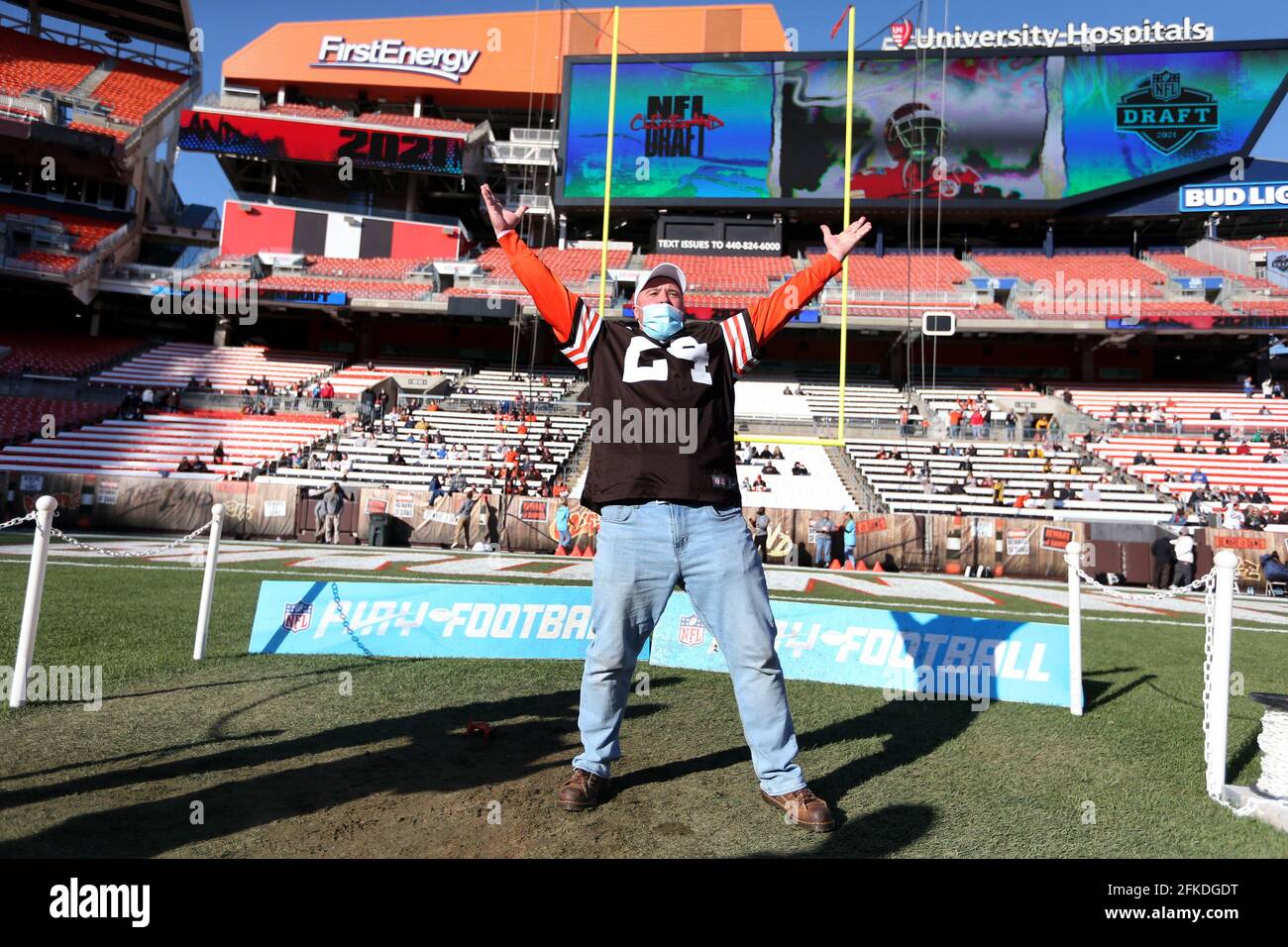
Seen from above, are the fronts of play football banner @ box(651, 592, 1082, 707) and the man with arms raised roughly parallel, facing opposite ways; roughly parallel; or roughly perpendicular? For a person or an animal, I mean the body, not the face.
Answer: roughly parallel

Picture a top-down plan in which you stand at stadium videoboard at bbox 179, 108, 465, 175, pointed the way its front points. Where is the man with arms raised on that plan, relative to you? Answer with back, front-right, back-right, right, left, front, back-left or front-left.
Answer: front

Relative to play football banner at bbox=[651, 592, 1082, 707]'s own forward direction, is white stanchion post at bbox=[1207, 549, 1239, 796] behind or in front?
in front

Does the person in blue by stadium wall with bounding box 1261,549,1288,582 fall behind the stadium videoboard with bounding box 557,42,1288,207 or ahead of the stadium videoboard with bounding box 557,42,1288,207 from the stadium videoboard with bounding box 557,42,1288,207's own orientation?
ahead

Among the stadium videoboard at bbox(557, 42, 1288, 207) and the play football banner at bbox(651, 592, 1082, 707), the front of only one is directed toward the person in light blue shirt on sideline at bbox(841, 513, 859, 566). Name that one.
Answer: the stadium videoboard

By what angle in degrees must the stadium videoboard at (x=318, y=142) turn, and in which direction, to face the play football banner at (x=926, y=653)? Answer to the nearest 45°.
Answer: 0° — it already faces it

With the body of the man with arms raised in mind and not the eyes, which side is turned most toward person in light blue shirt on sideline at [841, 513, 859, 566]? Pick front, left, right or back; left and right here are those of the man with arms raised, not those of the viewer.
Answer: back

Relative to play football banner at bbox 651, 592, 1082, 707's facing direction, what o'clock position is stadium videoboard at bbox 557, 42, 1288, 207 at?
The stadium videoboard is roughly at 6 o'clock from the play football banner.

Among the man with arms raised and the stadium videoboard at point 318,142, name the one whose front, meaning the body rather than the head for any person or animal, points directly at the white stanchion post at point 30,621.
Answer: the stadium videoboard

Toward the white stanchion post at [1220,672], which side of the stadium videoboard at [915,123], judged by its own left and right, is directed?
front

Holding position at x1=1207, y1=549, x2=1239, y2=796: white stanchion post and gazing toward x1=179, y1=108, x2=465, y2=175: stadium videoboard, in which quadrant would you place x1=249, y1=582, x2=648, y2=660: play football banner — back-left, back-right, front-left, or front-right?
front-left

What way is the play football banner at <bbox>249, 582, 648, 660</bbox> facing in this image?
toward the camera

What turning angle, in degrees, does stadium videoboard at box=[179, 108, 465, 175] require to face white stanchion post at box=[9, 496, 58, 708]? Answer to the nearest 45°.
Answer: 0° — it already faces it

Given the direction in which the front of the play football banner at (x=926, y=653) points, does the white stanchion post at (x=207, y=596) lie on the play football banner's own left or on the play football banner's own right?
on the play football banner's own right
